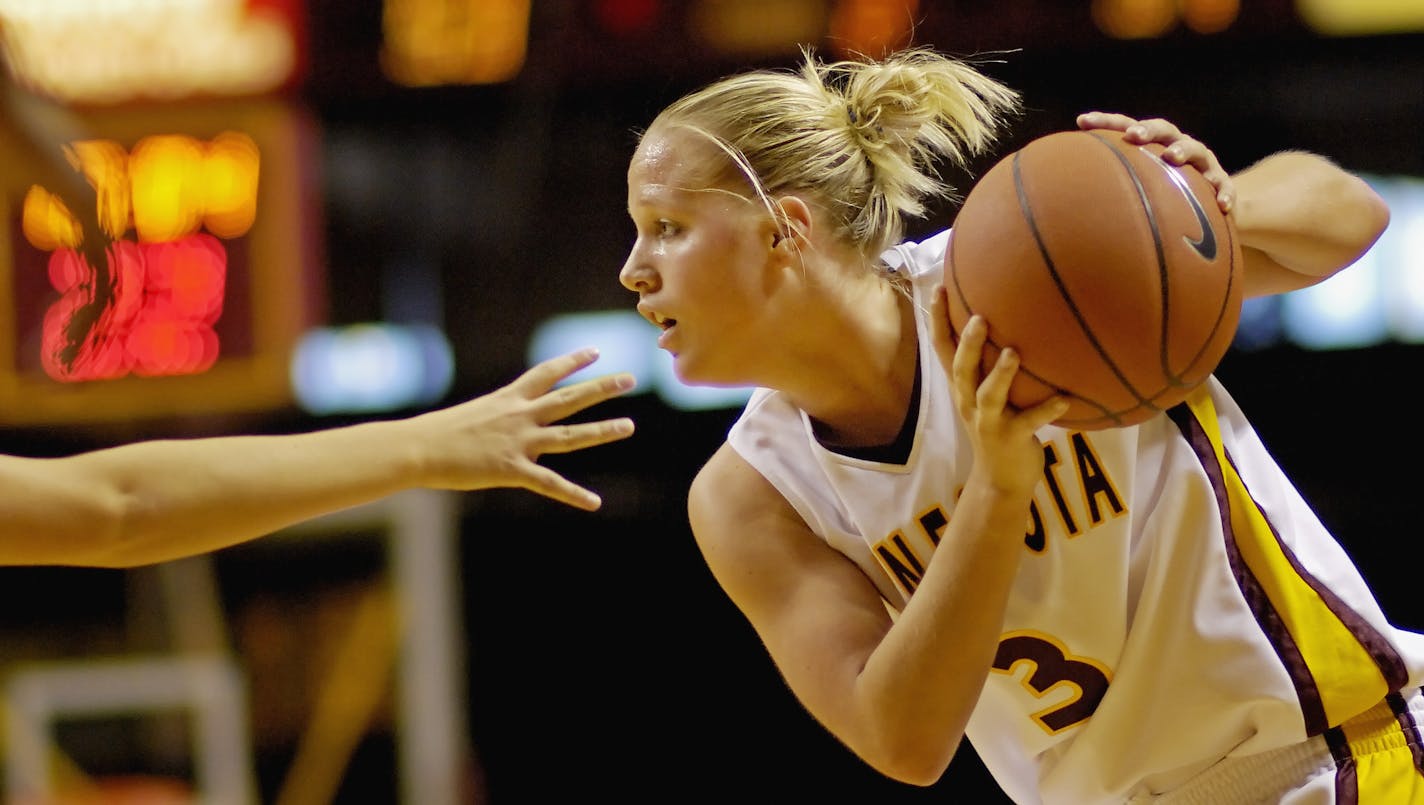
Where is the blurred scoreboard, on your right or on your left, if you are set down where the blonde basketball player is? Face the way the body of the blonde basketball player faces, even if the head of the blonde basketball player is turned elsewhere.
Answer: on your right

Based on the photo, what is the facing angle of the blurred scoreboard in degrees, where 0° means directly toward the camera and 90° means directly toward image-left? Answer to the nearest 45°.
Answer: approximately 0°

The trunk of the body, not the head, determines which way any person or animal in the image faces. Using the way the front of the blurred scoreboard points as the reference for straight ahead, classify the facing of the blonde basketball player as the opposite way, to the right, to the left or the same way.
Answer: to the right

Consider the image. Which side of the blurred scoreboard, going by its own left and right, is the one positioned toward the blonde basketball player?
front

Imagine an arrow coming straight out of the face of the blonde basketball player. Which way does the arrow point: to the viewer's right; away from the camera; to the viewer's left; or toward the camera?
to the viewer's left

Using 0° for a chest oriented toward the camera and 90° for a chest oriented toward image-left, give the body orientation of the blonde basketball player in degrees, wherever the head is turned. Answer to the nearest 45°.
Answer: approximately 45°

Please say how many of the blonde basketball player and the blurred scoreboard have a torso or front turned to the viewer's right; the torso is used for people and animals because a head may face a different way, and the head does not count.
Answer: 0
